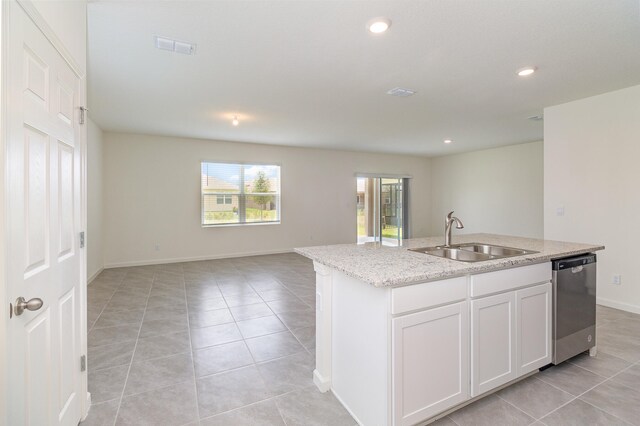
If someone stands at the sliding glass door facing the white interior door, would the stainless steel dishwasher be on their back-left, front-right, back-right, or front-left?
front-left

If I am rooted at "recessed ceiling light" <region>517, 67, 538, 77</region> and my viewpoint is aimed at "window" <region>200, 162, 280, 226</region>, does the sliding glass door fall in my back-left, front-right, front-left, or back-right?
front-right

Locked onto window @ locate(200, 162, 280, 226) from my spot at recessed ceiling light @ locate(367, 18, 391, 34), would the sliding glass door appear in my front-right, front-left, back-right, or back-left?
front-right

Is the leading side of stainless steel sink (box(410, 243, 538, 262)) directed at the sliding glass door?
no

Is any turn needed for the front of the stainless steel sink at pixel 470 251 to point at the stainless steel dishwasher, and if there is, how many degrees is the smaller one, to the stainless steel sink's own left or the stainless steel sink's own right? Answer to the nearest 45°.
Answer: approximately 45° to the stainless steel sink's own left

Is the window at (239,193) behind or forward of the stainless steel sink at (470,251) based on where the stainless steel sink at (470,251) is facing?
behind

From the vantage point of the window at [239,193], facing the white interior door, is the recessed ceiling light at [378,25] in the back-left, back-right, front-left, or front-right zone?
front-left

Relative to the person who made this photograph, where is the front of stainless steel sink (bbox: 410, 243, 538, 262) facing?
facing the viewer and to the right of the viewer

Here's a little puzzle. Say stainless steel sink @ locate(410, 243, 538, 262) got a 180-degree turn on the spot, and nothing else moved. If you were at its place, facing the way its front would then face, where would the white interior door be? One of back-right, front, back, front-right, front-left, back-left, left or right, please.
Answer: left
